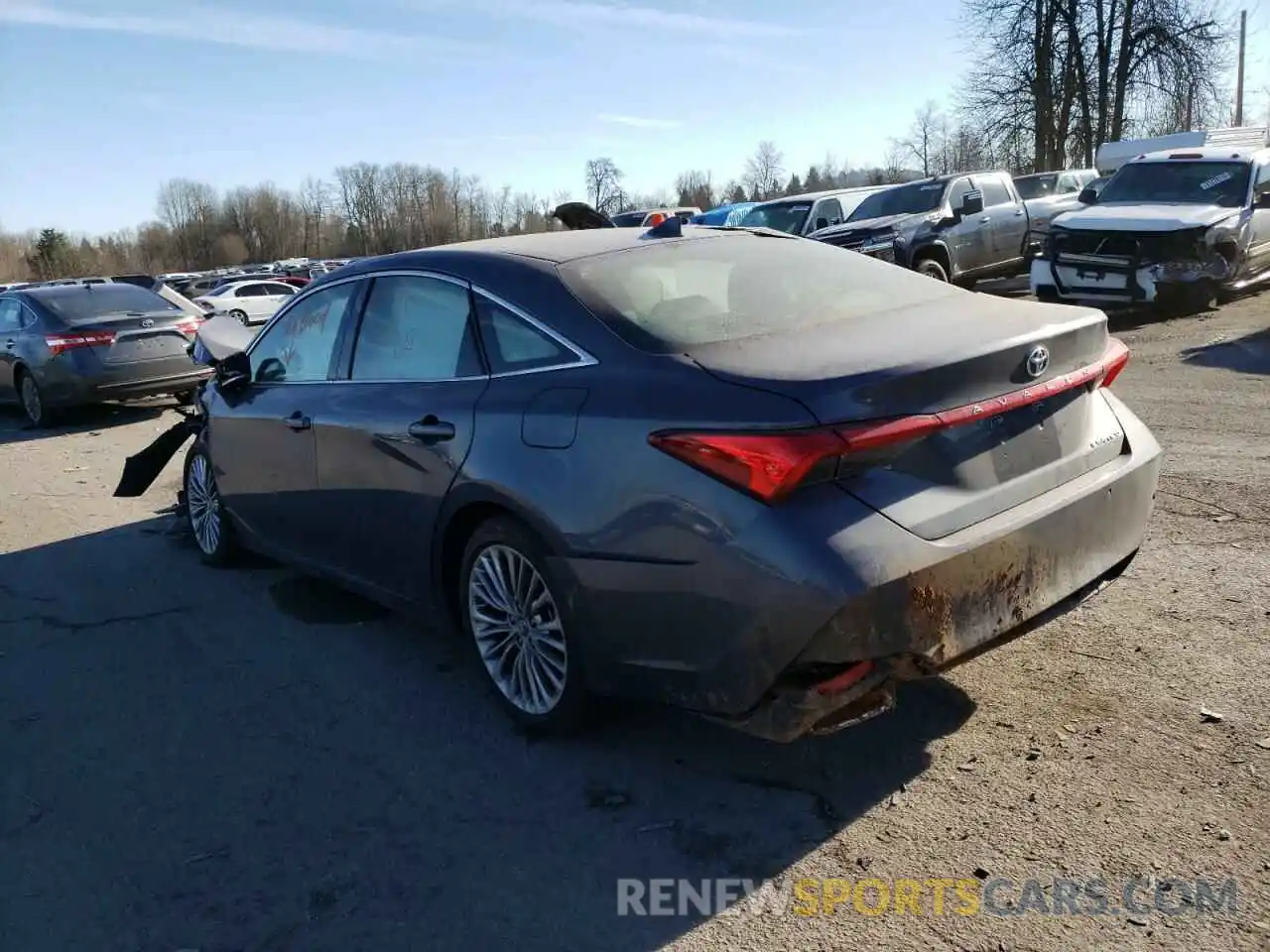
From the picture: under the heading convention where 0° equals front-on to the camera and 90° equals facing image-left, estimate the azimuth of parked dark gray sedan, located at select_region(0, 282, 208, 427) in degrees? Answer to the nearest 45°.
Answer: approximately 135°

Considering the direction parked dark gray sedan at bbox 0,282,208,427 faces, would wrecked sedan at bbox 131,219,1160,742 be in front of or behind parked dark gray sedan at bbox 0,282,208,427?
behind

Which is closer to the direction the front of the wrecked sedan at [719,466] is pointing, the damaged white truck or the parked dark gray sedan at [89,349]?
the parked dark gray sedan

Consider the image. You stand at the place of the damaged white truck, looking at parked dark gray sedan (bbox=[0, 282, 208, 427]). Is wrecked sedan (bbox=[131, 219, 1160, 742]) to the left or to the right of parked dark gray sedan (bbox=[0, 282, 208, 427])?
left

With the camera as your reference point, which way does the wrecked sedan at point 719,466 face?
facing away from the viewer and to the left of the viewer

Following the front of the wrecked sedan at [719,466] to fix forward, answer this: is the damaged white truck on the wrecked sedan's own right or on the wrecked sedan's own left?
on the wrecked sedan's own right
